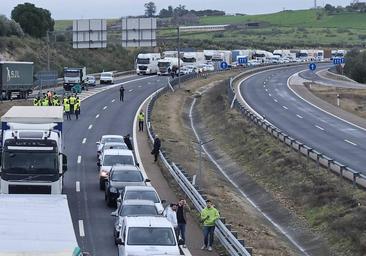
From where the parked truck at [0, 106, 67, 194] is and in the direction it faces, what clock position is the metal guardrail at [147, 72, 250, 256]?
The metal guardrail is roughly at 9 o'clock from the parked truck.

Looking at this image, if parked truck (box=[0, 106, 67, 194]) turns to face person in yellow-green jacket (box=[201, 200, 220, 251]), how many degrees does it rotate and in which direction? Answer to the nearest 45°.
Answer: approximately 45° to its left

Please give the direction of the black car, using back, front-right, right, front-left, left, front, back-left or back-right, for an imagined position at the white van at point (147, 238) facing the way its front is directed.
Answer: back

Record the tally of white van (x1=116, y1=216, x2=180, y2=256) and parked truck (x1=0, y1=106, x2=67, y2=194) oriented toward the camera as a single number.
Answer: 2

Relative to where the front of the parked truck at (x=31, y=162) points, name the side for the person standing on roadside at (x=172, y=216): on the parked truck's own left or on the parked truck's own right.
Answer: on the parked truck's own left

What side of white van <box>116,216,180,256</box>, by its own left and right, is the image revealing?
front

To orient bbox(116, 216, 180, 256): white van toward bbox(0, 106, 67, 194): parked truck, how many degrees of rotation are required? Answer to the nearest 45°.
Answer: approximately 135° to its right

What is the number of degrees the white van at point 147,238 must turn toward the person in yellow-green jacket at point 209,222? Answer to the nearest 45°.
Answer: approximately 135° to its left
